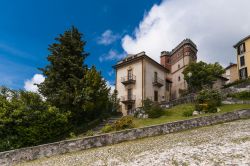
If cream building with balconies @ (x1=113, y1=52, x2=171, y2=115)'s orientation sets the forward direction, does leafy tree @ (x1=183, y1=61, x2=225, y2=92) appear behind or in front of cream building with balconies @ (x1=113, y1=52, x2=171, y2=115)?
behind

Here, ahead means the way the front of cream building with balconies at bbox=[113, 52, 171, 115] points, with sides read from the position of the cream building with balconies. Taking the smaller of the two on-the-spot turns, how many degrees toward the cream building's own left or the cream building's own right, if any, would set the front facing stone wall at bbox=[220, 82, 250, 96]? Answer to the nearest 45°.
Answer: approximately 90° to the cream building's own left

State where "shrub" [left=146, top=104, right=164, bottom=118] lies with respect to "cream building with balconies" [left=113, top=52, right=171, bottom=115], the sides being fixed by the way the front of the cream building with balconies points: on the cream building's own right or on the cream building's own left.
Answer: on the cream building's own left

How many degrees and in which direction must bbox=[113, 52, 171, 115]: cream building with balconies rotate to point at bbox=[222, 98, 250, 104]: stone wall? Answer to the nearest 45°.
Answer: approximately 90° to its left

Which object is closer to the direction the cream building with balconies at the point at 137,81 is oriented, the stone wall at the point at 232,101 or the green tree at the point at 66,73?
the green tree

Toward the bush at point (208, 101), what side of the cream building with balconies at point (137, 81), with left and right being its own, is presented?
left

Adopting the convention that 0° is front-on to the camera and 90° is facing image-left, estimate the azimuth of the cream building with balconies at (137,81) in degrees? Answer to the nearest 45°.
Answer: approximately 45°

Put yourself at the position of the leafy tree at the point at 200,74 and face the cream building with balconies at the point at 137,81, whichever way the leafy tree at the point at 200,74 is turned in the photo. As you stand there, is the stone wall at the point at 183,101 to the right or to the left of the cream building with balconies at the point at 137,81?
left

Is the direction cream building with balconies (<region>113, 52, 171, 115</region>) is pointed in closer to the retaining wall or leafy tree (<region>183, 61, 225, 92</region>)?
the retaining wall

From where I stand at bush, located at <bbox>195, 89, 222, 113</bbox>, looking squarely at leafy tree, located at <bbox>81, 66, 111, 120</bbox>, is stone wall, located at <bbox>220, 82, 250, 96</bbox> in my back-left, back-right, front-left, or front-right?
back-right

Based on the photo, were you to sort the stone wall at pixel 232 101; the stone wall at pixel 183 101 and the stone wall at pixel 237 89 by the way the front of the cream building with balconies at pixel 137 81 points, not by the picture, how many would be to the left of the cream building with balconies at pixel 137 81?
3
